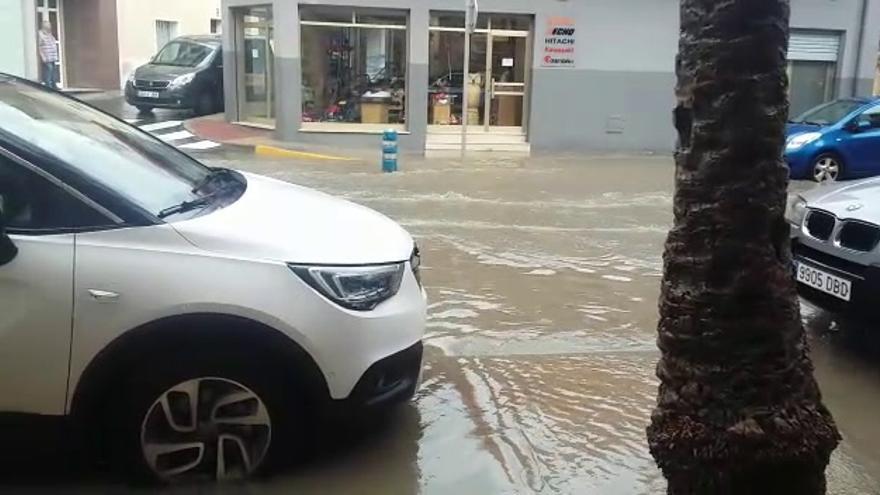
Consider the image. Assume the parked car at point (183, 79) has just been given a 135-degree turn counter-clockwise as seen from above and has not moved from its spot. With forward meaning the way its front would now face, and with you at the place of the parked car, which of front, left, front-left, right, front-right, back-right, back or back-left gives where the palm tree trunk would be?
right

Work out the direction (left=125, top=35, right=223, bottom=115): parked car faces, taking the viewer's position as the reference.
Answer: facing the viewer and to the left of the viewer

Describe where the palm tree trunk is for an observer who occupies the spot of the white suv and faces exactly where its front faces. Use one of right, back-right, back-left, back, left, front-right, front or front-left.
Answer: front-right

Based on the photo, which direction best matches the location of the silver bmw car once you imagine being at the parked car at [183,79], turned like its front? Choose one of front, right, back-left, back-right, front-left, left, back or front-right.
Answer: front-left

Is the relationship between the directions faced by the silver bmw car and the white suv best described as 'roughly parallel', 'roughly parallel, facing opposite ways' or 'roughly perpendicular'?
roughly parallel, facing opposite ways

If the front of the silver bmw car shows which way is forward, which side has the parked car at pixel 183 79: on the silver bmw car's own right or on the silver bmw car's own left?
on the silver bmw car's own right

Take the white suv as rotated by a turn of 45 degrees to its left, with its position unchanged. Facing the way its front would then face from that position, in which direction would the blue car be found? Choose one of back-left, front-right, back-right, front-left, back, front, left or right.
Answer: front

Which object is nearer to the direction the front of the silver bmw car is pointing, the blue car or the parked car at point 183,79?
the parked car

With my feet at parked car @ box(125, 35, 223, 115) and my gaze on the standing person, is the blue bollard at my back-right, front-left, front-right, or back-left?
back-left

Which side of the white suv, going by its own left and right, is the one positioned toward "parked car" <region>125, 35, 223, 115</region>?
left

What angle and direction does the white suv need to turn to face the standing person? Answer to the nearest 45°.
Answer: approximately 90° to its left

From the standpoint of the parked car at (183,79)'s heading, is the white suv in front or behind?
in front

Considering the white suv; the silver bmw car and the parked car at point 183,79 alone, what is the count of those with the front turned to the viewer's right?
1

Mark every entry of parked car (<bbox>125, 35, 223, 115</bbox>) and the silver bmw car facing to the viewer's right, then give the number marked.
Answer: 0

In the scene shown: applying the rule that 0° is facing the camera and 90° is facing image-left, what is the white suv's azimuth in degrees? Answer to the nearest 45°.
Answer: approximately 270°

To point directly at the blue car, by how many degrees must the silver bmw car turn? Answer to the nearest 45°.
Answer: approximately 135° to its right

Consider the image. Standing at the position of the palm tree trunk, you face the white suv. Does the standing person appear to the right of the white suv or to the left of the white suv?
right
